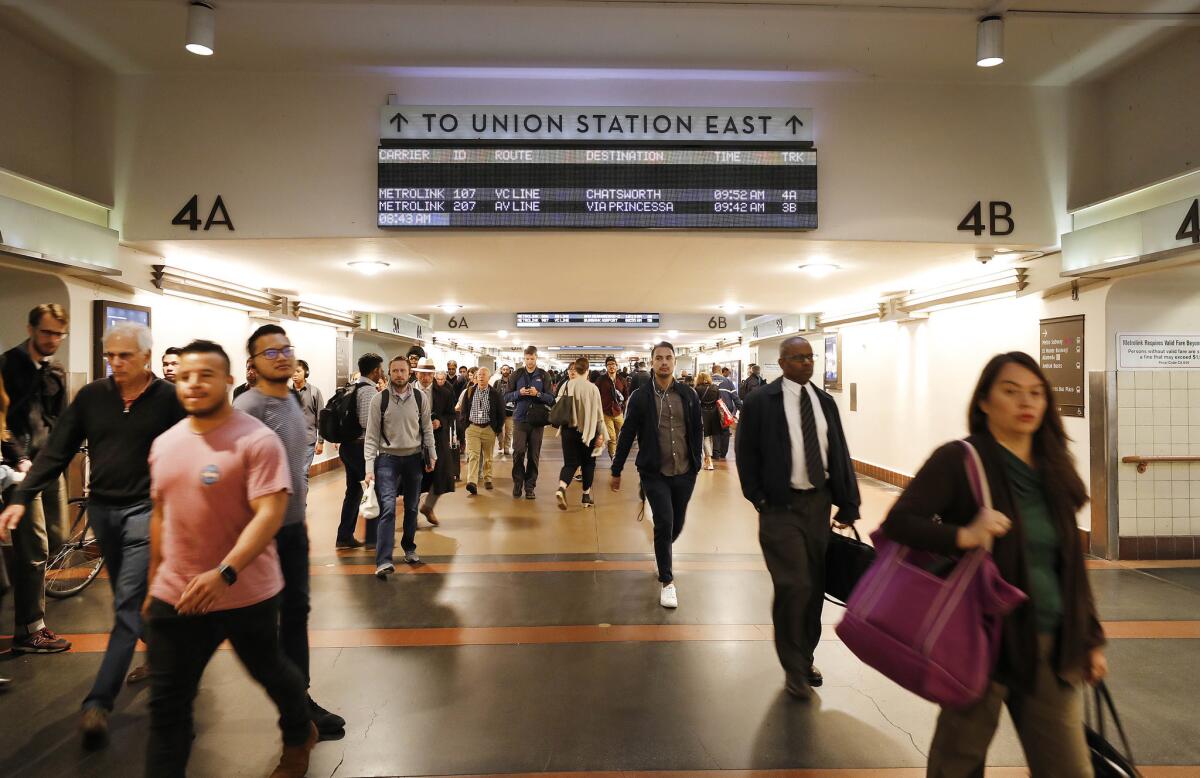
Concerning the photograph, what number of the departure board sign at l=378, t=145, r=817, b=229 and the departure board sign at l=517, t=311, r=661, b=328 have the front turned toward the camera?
2

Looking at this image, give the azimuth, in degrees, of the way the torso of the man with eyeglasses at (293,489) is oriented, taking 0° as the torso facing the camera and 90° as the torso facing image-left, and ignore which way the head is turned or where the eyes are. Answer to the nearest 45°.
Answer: approximately 315°

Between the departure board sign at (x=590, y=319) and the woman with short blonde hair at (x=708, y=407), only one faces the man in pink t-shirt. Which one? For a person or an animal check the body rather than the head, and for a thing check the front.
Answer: the departure board sign

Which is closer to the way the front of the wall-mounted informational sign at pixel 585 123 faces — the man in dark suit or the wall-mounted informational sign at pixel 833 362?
the man in dark suit

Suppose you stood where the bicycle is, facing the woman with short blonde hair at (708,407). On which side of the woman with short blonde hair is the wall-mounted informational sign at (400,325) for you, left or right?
left
